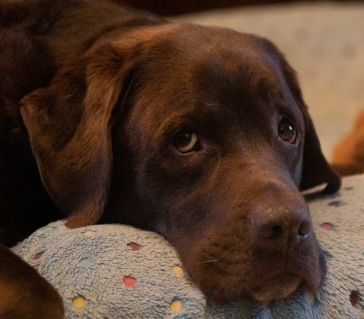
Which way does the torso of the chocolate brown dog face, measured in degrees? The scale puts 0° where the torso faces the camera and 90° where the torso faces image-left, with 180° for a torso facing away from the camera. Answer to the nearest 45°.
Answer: approximately 315°
